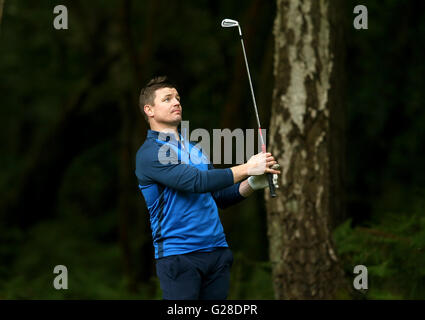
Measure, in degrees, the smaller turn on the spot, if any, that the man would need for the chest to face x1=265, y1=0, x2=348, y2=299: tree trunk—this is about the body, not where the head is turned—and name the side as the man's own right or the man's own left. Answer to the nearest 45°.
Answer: approximately 90° to the man's own left

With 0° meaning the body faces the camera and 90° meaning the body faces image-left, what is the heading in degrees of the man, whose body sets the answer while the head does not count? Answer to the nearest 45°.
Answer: approximately 315°

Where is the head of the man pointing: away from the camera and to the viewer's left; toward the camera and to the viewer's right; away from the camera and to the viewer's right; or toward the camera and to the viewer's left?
toward the camera and to the viewer's right
